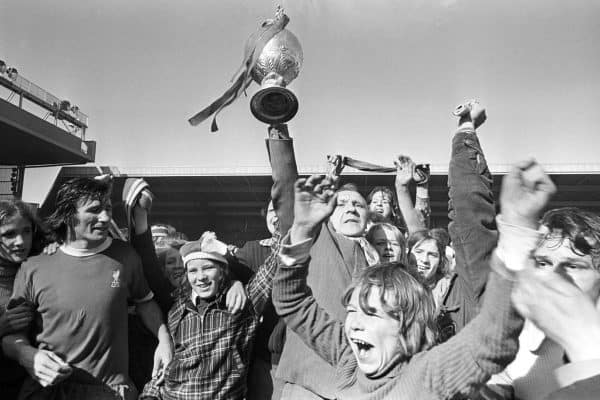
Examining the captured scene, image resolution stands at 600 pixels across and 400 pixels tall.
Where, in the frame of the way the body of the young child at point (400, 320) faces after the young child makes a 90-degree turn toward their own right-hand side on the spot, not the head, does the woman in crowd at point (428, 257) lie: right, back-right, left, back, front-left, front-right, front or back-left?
front-right

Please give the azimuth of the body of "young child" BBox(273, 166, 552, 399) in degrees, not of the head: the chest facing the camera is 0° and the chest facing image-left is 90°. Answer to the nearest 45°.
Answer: approximately 45°

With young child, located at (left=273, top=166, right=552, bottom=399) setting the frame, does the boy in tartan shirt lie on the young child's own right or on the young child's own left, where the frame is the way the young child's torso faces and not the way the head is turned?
on the young child's own right

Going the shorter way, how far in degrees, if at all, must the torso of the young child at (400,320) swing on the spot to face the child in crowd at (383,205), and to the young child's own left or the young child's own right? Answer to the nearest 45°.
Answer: approximately 135° to the young child's own right
